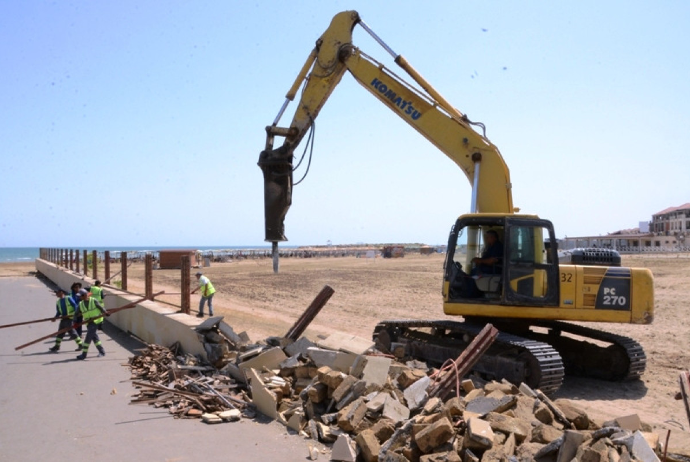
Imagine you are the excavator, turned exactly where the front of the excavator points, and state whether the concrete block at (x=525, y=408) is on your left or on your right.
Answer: on your left

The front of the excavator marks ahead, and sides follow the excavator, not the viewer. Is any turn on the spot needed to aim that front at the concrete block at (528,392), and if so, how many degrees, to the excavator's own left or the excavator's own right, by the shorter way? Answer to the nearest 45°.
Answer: approximately 90° to the excavator's own left

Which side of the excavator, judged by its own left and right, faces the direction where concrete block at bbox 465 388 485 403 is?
left

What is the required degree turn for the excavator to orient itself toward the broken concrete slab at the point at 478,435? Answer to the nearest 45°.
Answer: approximately 90° to its left

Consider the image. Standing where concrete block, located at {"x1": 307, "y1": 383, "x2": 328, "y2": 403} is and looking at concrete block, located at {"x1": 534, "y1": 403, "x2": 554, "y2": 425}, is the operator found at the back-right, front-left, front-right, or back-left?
front-left

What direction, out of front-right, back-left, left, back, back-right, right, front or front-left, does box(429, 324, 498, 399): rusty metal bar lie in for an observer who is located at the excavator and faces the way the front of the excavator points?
left

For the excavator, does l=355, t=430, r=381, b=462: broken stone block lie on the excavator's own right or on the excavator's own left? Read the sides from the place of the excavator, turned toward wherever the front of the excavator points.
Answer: on the excavator's own left

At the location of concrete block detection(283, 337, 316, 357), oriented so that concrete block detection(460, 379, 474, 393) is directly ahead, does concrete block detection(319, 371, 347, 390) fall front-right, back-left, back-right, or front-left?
front-right

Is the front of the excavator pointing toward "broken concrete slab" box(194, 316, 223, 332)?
yes

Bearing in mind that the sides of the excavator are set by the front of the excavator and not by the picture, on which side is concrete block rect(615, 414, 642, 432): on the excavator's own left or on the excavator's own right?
on the excavator's own left

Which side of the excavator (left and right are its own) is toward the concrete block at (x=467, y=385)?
left

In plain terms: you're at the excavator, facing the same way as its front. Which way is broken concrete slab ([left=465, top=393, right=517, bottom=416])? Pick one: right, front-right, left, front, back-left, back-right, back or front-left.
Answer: left

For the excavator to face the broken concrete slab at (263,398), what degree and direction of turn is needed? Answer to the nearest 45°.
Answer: approximately 45° to its left

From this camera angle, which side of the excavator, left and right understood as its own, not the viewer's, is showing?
left

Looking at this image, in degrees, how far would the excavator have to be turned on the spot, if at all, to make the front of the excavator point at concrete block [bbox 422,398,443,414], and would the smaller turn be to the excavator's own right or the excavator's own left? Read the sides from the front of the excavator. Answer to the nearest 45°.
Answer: approximately 90° to the excavator's own left

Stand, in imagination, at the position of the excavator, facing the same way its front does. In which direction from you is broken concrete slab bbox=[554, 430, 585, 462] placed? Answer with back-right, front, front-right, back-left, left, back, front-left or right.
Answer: left

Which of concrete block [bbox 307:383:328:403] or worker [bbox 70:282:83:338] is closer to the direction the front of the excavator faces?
the worker
